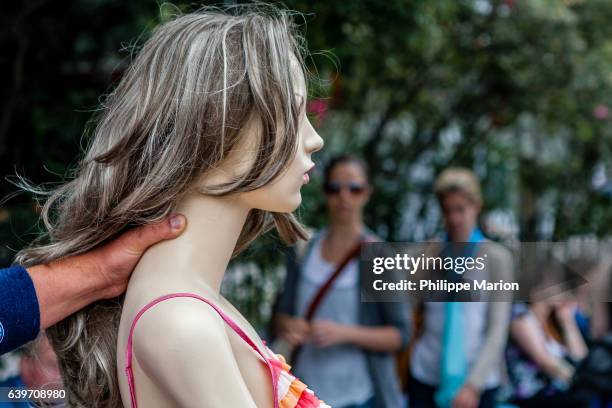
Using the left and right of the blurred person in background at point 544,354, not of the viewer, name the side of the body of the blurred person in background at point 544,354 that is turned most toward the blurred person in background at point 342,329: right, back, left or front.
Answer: right

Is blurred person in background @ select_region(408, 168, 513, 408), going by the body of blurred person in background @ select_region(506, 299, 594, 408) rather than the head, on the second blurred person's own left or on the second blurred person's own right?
on the second blurred person's own right

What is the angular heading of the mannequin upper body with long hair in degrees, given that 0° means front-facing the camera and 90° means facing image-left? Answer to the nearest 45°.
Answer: approximately 270°

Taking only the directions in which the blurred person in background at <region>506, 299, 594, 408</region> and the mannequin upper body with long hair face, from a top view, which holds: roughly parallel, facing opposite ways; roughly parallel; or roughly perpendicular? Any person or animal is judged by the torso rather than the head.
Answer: roughly perpendicular

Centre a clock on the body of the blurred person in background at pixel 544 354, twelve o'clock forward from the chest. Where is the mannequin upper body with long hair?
The mannequin upper body with long hair is roughly at 2 o'clock from the blurred person in background.

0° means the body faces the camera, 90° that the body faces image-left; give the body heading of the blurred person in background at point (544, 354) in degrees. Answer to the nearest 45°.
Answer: approximately 315°
